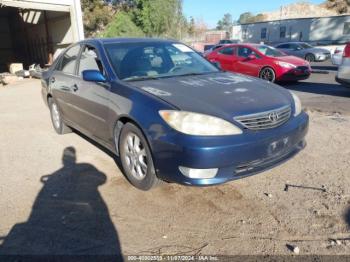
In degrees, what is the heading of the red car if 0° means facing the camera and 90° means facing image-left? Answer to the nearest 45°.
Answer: approximately 315°

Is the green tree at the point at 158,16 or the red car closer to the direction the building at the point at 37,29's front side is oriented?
the red car

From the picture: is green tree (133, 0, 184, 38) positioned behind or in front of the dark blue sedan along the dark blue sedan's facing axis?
behind

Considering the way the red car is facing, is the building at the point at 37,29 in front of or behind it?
behind

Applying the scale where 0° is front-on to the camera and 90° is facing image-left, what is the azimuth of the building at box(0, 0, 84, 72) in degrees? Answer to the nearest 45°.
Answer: approximately 0°

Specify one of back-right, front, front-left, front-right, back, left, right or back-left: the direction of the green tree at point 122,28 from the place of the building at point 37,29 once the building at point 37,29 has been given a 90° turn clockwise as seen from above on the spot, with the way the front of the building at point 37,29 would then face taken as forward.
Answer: back-right

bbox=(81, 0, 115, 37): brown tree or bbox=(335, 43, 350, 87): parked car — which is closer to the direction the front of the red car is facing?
the parked car

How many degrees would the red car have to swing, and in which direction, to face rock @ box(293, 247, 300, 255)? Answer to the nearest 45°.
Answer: approximately 45° to its right
